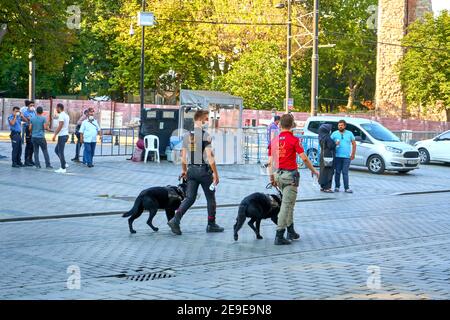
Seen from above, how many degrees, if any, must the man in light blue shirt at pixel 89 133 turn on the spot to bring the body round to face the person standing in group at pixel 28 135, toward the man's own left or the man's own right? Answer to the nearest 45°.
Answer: approximately 90° to the man's own right

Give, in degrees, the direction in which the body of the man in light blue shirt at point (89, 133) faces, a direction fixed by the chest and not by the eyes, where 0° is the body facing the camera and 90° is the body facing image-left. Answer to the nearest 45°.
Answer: approximately 0°

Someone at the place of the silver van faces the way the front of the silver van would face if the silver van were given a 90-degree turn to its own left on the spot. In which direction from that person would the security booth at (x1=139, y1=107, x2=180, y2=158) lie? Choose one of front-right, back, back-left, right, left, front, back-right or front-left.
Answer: back-left

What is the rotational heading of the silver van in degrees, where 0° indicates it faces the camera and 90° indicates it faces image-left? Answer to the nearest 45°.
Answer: approximately 315°

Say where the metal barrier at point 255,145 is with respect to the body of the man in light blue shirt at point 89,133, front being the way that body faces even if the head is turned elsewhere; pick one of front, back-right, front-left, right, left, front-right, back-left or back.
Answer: back-left

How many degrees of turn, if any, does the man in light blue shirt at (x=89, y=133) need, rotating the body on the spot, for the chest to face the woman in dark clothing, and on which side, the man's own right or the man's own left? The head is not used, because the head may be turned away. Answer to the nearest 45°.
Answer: approximately 45° to the man's own left

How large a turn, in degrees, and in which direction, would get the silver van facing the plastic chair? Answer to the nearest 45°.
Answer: approximately 135° to its right

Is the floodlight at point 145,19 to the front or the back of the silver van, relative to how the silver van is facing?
to the back

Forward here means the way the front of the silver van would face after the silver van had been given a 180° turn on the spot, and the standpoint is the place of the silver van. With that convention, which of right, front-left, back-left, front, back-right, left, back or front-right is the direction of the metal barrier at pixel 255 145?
front
